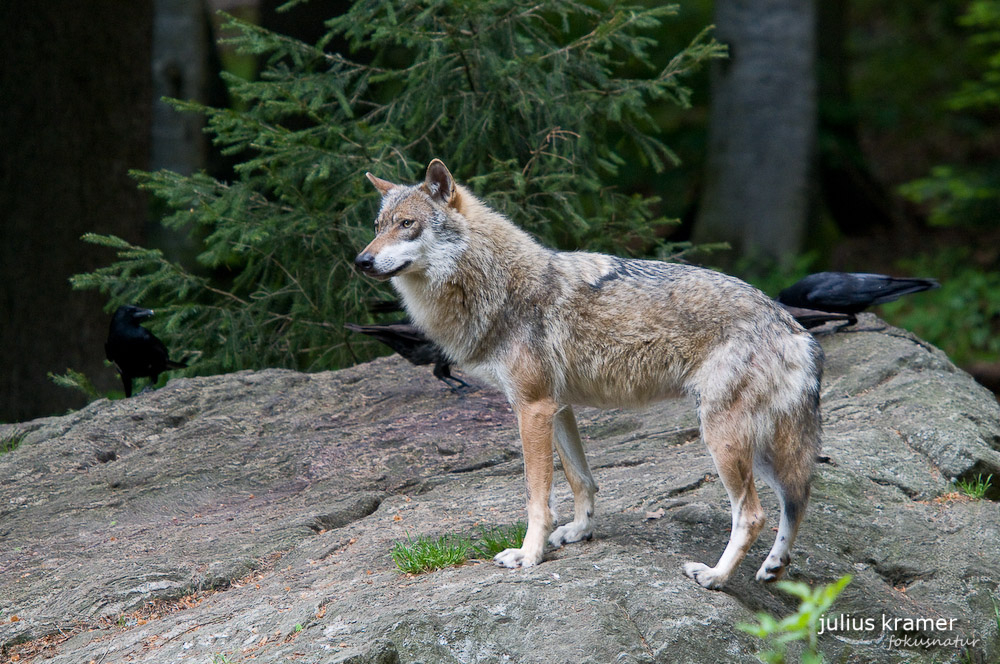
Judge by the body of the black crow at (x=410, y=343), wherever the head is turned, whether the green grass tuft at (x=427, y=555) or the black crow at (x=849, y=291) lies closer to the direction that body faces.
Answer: the black crow

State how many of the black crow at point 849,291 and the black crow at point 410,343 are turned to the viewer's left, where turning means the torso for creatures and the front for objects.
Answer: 1

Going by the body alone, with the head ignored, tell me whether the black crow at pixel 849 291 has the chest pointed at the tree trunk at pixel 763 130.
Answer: no

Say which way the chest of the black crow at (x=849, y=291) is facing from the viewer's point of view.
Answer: to the viewer's left

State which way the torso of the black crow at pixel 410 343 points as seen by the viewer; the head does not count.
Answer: to the viewer's right

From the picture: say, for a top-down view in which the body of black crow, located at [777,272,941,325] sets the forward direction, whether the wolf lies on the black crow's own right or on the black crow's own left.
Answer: on the black crow's own left

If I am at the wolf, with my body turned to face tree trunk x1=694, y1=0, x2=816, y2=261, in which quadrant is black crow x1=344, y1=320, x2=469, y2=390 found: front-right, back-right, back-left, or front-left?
front-left

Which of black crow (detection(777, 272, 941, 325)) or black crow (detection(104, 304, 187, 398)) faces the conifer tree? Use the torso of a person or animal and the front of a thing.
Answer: black crow (detection(777, 272, 941, 325))

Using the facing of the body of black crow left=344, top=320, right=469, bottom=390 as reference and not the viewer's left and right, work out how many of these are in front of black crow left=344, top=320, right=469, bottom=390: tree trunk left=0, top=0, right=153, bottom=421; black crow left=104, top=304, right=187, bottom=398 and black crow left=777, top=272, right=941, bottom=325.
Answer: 1

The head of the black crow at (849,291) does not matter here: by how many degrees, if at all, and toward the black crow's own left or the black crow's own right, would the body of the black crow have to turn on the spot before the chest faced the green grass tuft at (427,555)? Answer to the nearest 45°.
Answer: approximately 45° to the black crow's own left

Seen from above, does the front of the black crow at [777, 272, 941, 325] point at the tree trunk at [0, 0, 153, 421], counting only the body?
yes

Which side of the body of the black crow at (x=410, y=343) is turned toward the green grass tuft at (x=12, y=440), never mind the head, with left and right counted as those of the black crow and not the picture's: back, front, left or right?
back

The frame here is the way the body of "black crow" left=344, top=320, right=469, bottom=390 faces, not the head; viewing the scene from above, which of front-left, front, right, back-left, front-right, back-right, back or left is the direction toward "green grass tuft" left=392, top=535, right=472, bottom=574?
right
